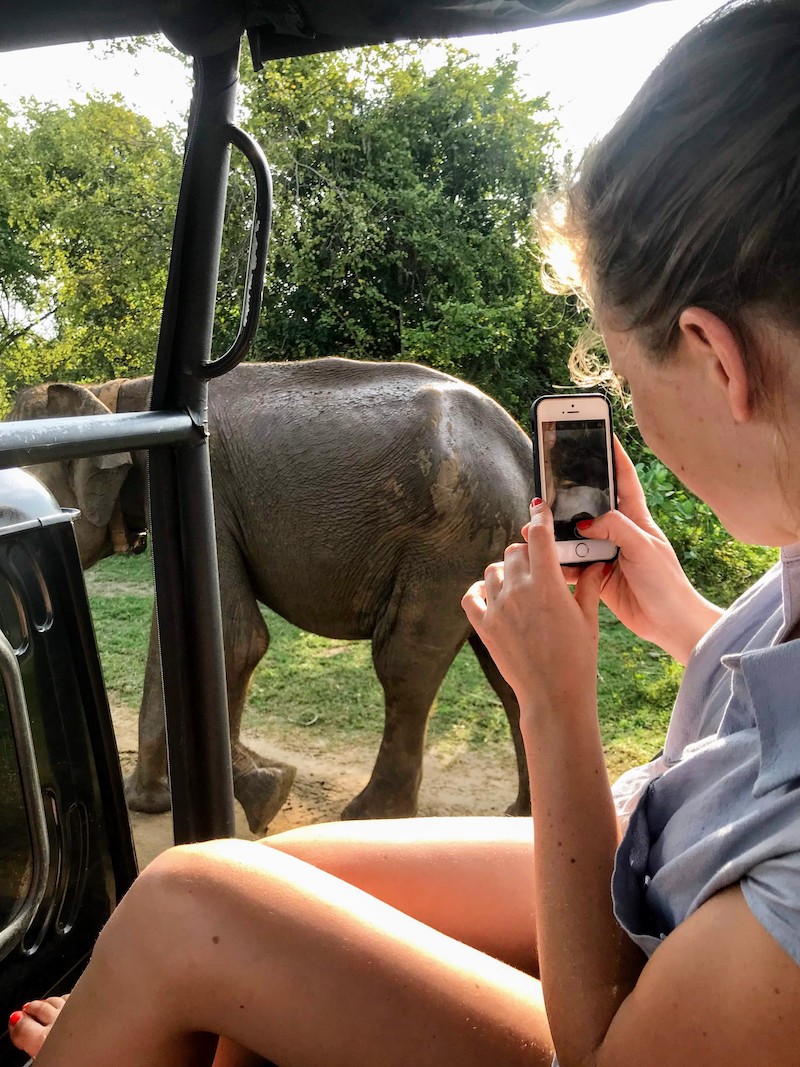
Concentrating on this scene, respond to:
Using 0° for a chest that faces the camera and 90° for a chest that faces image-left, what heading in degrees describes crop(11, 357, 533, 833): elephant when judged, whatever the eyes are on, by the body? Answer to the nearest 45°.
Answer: approximately 90°

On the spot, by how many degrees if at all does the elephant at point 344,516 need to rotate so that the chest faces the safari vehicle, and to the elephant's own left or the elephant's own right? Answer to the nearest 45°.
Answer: approximately 90° to the elephant's own left

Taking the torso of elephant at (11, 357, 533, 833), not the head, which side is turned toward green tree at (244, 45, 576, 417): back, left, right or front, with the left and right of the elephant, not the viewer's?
right

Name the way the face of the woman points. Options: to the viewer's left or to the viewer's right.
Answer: to the viewer's left

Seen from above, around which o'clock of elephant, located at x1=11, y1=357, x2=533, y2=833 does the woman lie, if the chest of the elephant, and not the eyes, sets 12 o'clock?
The woman is roughly at 9 o'clock from the elephant.
